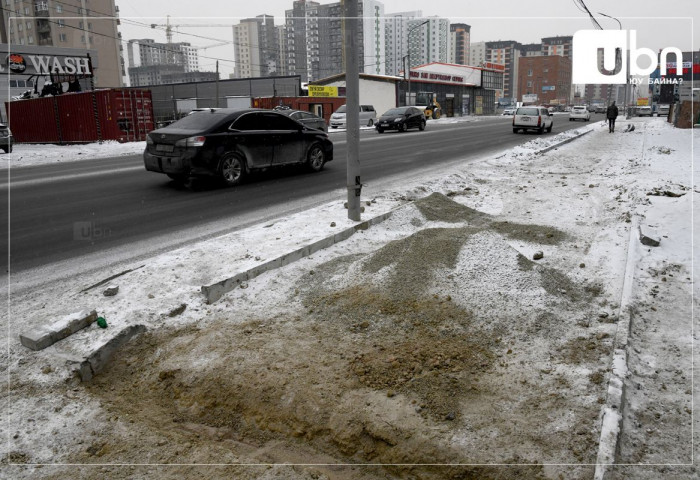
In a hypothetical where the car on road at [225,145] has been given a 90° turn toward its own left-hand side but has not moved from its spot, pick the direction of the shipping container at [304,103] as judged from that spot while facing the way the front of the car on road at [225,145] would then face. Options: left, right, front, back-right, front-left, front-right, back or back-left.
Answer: front-right

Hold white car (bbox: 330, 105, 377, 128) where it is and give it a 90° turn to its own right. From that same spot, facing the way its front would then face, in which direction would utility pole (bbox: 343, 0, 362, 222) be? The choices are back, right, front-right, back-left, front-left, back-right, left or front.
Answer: back-left

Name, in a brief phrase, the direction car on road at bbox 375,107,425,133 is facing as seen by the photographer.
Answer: facing the viewer and to the left of the viewer

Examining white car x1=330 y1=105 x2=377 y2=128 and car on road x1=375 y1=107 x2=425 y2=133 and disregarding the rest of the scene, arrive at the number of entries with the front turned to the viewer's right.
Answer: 0

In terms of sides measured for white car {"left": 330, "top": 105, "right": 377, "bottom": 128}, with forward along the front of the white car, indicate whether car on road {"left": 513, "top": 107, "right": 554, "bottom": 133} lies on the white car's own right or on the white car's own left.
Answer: on the white car's own left

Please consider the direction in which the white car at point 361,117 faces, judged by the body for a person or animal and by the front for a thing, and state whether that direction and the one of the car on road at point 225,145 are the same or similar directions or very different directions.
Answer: very different directions

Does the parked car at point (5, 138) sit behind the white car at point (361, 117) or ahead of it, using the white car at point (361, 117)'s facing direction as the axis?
ahead

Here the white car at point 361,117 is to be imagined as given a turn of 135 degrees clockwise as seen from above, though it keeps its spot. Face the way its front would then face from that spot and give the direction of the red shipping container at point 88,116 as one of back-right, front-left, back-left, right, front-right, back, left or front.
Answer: back-left

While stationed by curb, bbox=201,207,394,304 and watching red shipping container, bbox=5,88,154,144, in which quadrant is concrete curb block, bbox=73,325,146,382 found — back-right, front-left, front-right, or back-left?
back-left

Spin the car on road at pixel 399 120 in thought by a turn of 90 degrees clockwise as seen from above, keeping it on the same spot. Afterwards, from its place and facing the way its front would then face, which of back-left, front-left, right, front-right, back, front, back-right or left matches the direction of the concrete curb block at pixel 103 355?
back-left

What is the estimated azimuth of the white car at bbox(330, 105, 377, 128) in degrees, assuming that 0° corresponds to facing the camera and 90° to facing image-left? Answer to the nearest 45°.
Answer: approximately 45°

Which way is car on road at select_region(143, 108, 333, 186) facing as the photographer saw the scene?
facing away from the viewer and to the right of the viewer

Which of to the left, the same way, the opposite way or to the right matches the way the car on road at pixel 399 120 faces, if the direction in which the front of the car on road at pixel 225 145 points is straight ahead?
the opposite way

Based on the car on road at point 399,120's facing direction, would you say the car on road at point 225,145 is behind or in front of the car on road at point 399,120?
in front

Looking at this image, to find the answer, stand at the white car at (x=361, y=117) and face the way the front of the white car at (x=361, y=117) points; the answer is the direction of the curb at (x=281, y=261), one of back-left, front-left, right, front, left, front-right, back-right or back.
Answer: front-left

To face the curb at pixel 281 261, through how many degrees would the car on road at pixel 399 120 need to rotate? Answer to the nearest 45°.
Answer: approximately 45° to its left
